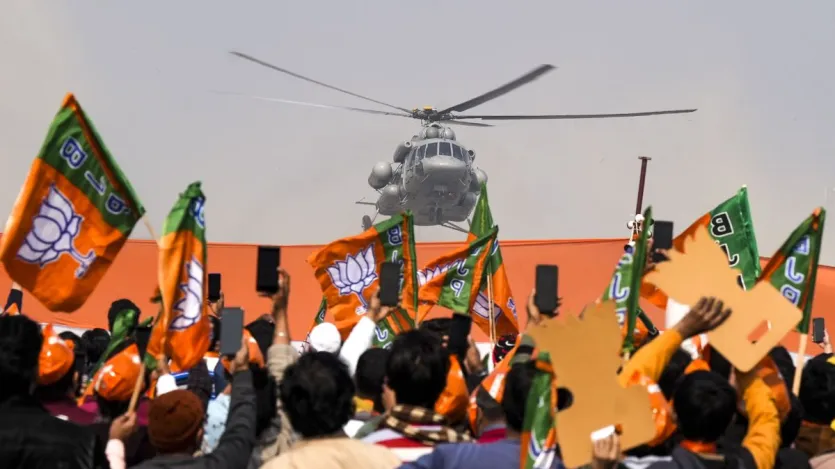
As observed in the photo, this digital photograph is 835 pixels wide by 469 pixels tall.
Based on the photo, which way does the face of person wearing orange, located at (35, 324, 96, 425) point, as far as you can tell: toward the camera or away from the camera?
away from the camera

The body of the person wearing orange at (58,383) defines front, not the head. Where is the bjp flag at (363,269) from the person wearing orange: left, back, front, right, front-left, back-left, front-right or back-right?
front-right

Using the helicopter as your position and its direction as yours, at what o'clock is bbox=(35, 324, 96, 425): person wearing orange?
The person wearing orange is roughly at 12 o'clock from the helicopter.

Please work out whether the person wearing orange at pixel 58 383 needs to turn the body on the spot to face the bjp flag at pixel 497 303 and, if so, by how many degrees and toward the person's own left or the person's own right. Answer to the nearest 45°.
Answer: approximately 45° to the person's own right

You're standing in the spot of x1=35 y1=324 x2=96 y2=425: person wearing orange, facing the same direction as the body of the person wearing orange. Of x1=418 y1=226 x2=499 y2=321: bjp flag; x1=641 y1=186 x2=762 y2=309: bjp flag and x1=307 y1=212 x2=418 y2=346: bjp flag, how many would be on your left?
0

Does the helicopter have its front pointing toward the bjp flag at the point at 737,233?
yes

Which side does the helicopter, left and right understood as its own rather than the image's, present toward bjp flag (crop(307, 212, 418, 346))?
front

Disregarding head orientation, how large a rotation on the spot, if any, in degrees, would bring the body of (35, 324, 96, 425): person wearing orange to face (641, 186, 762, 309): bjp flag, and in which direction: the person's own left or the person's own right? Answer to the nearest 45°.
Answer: approximately 90° to the person's own right

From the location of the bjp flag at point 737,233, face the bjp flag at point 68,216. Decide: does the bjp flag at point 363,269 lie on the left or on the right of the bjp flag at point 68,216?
right

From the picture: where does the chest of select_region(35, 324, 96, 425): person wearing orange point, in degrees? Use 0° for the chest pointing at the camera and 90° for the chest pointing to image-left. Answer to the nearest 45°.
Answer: approximately 180°

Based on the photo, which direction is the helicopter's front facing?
toward the camera

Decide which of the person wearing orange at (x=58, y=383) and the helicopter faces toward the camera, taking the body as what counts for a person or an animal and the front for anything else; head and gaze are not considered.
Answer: the helicopter

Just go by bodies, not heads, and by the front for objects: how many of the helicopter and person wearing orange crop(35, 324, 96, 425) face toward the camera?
1
